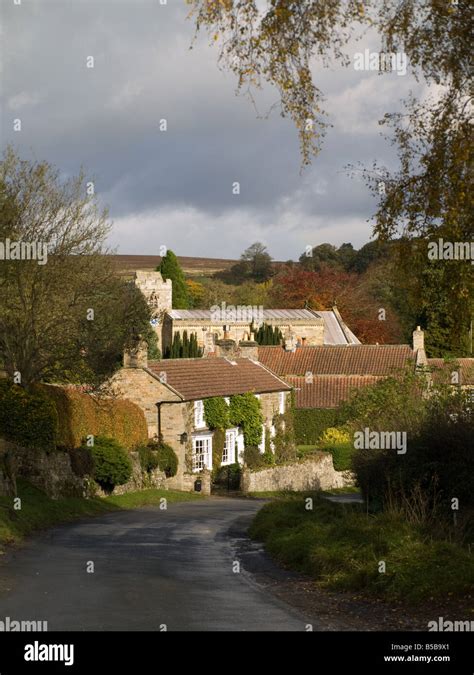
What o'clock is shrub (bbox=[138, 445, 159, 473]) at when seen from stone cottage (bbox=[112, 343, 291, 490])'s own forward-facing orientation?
The shrub is roughly at 2 o'clock from the stone cottage.

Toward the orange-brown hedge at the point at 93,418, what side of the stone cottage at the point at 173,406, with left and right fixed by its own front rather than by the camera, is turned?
right

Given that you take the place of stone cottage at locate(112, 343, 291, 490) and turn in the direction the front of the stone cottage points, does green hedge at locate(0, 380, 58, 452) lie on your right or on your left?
on your right

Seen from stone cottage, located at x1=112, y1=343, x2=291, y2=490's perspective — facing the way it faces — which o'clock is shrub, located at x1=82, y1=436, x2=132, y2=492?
The shrub is roughly at 2 o'clock from the stone cottage.

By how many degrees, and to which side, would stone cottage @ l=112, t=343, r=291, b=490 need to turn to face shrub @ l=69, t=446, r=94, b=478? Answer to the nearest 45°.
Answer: approximately 45° to its right

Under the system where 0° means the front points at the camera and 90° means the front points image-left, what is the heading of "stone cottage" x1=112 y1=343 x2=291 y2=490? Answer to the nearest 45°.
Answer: approximately 315°
